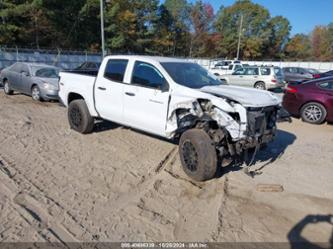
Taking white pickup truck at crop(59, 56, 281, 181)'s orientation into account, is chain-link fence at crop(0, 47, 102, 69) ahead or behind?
behind

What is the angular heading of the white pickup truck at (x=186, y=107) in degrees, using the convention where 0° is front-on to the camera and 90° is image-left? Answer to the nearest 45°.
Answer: approximately 315°

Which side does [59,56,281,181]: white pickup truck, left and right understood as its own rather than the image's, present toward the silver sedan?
back
